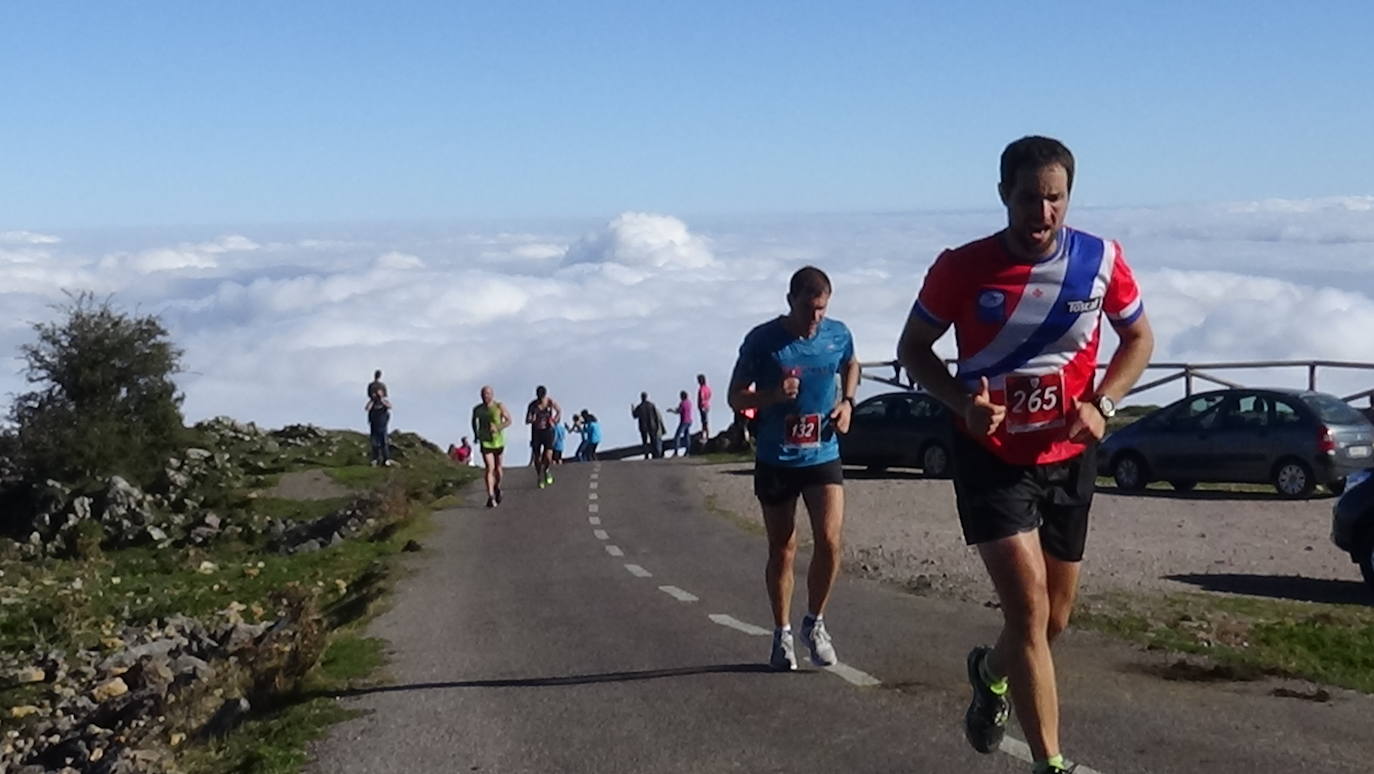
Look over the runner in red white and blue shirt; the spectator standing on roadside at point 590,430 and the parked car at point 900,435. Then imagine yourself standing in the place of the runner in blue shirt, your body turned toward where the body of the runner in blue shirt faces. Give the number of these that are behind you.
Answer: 2

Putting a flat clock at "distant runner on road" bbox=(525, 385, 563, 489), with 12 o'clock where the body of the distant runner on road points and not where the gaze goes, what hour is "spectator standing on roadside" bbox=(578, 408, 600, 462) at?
The spectator standing on roadside is roughly at 6 o'clock from the distant runner on road.

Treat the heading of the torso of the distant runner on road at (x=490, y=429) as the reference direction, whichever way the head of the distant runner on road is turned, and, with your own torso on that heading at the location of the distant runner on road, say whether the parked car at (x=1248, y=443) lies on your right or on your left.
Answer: on your left

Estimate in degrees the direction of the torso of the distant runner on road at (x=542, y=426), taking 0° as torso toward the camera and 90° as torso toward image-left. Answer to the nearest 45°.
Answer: approximately 0°

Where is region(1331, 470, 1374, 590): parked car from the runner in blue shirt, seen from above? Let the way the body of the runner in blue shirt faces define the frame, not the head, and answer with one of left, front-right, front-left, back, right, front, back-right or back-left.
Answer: back-left

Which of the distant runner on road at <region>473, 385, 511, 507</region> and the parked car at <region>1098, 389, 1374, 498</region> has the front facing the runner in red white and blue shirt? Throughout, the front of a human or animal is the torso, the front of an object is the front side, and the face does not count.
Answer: the distant runner on road

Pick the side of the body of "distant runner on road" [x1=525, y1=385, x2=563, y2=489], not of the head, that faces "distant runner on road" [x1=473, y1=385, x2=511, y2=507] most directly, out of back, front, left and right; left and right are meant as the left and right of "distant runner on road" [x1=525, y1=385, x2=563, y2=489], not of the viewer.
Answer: front

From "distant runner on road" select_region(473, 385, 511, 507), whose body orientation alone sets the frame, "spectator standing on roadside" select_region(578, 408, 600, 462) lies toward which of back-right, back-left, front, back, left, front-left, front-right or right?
back

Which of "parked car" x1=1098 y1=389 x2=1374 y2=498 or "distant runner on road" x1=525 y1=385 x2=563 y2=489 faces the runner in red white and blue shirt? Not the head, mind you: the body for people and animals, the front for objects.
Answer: the distant runner on road

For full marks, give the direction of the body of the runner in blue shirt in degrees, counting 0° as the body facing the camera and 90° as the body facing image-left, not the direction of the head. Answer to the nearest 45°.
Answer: approximately 0°
